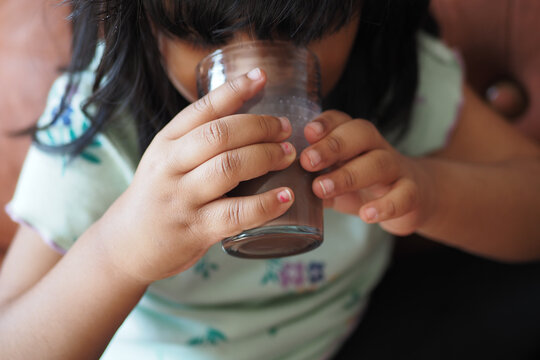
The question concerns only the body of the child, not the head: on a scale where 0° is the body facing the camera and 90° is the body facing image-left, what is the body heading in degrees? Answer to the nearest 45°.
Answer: approximately 0°
